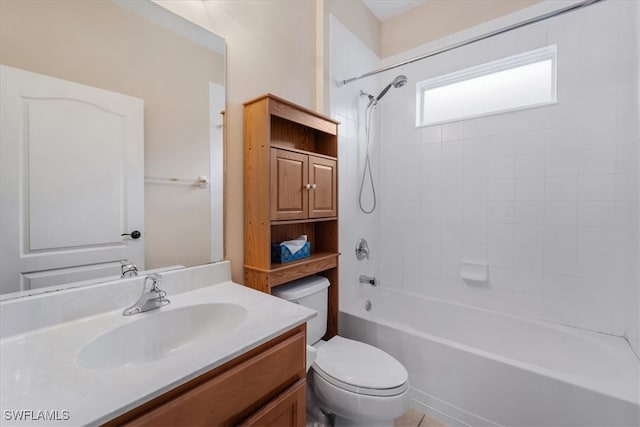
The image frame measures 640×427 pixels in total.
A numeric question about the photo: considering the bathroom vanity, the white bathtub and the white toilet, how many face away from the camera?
0

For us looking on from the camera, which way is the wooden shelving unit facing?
facing the viewer and to the right of the viewer

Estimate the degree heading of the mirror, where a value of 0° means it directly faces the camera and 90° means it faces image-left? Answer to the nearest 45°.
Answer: approximately 315°

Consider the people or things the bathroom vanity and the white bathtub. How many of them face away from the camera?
0

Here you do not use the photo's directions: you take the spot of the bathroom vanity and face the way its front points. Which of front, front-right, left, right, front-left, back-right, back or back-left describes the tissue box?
left

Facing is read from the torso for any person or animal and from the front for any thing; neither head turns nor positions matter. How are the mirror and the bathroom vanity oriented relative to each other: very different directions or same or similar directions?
same or similar directions

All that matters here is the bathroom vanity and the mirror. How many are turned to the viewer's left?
0

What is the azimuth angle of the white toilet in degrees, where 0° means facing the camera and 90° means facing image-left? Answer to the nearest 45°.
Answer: approximately 315°

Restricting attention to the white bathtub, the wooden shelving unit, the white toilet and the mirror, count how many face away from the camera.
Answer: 0

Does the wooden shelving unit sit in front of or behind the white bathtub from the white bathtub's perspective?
in front

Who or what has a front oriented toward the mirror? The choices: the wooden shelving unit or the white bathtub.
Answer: the white bathtub

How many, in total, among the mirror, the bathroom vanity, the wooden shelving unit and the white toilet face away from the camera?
0

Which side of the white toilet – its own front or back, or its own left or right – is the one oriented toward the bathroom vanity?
right

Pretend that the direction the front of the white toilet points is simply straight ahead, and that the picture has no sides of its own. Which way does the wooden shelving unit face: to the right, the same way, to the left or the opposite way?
the same way
